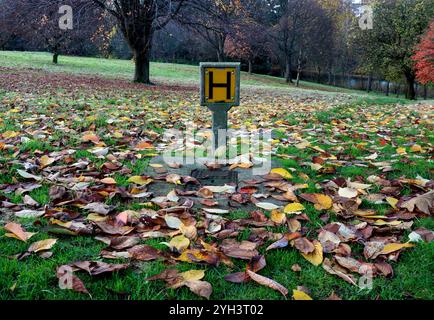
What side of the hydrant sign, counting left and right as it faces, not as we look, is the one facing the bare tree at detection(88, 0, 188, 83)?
back

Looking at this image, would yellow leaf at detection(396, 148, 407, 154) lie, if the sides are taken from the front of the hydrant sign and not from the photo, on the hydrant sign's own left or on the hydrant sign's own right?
on the hydrant sign's own left

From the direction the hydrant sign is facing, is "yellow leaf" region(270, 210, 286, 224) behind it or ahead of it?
ahead

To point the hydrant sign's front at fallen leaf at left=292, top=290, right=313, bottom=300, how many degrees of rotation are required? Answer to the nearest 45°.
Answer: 0° — it already faces it

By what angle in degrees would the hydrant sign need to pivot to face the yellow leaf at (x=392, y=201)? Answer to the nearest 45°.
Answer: approximately 45° to its left

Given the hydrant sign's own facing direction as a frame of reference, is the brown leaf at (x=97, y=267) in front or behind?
in front

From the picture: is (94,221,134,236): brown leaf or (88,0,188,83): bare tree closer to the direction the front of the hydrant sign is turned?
the brown leaf

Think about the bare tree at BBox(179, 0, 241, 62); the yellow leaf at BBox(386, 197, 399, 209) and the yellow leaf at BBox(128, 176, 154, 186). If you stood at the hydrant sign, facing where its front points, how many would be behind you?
1

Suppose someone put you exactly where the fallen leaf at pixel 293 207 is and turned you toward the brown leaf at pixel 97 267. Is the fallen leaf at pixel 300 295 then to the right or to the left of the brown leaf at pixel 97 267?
left

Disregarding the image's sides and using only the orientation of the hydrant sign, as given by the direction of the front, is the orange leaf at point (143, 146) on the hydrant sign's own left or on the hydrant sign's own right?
on the hydrant sign's own right

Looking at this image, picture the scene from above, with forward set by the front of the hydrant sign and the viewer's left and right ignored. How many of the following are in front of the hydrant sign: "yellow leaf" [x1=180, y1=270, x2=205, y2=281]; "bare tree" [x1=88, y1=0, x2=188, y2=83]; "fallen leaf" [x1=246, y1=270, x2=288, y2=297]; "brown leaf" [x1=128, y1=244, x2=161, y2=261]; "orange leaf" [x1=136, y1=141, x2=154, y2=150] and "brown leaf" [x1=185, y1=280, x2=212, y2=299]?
4

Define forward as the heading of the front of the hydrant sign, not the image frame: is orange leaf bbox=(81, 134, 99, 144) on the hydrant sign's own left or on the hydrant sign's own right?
on the hydrant sign's own right

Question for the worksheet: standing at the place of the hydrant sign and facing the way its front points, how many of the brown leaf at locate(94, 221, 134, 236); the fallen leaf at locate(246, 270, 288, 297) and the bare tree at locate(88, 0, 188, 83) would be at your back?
1

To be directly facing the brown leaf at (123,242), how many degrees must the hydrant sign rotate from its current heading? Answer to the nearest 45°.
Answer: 0° — it already faces it

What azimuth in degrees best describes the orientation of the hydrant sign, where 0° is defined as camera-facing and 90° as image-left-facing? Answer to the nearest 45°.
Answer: approximately 0°
